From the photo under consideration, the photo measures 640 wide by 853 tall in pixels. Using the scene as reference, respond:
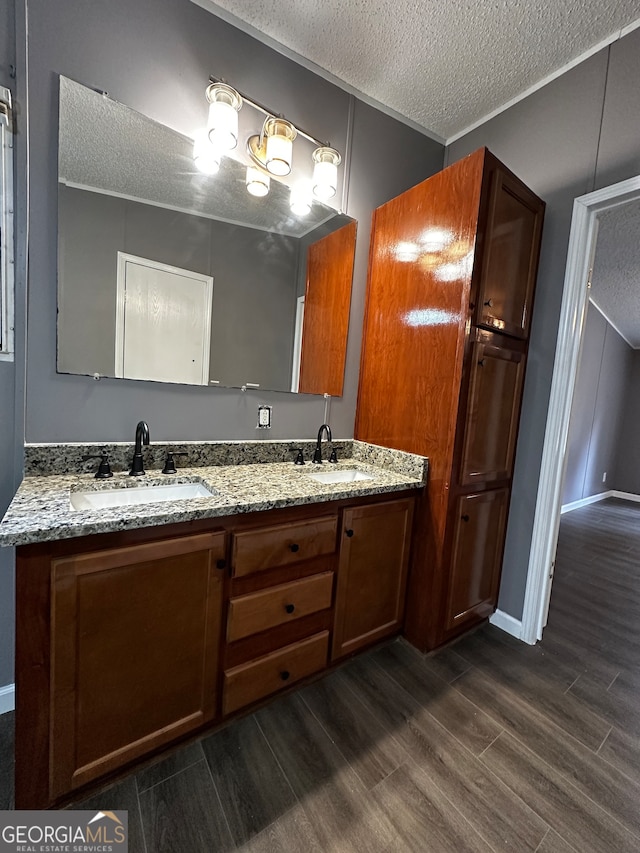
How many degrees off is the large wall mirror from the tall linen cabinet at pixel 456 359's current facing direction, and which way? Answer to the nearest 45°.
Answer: approximately 90° to its right

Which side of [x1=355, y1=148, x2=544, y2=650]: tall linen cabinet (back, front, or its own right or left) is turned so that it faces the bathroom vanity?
right

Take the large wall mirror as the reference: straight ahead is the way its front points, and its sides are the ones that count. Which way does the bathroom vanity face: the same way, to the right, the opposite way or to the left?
the same way

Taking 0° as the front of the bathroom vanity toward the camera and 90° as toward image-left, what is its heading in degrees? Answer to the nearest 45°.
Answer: approximately 315°

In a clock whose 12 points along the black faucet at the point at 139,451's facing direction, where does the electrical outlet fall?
The electrical outlet is roughly at 10 o'clock from the black faucet.

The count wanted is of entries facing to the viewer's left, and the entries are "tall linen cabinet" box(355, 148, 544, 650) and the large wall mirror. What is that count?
0

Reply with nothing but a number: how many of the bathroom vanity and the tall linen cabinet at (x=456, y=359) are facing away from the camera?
0

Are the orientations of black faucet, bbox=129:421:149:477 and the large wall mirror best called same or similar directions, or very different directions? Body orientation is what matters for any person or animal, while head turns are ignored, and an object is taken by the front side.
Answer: same or similar directions

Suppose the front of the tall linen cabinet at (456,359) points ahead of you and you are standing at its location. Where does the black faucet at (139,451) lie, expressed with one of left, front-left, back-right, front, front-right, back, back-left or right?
right

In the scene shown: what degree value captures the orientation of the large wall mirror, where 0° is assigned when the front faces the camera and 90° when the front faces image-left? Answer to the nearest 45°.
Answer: approximately 315°
